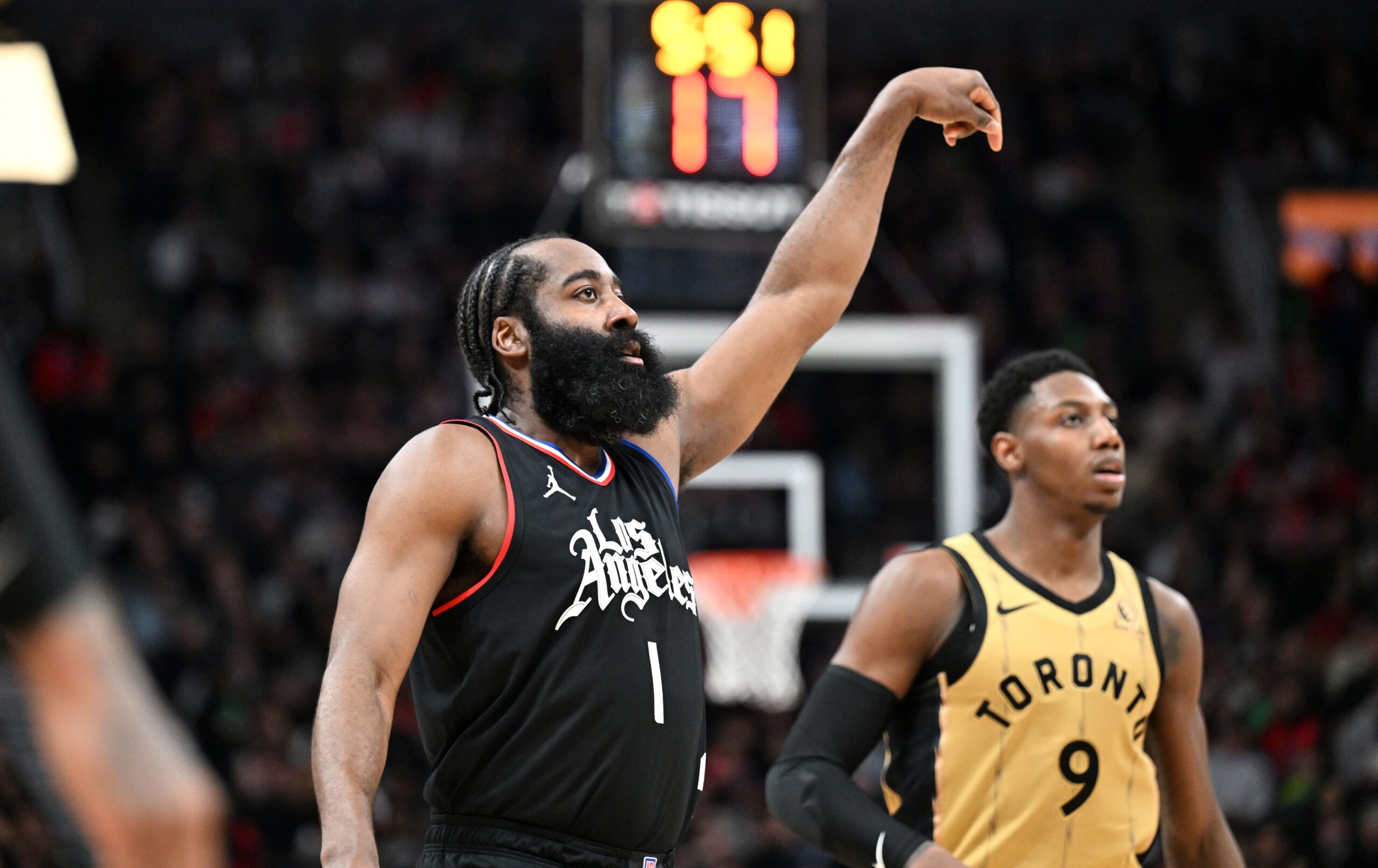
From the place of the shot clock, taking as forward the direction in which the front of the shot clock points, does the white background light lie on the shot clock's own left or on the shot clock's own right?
on the shot clock's own right

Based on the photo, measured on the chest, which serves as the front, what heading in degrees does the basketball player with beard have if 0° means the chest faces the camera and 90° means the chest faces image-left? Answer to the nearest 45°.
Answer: approximately 315°

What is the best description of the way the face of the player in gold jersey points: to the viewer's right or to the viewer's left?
to the viewer's right

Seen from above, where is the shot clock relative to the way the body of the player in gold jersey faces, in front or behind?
behind

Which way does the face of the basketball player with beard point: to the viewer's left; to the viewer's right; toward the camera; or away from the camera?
to the viewer's right

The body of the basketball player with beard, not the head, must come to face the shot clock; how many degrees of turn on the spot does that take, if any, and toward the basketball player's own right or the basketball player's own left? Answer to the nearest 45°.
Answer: approximately 135° to the basketball player's own left

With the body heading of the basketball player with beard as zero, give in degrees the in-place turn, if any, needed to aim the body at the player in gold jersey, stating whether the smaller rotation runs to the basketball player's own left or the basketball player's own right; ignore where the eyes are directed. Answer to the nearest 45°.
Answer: approximately 90° to the basketball player's own left
